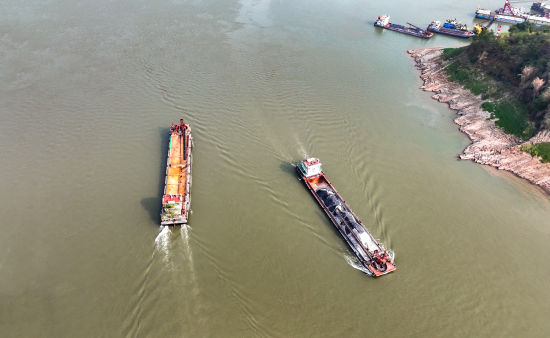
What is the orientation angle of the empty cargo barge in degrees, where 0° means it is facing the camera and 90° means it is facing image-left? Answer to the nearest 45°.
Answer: approximately 180°

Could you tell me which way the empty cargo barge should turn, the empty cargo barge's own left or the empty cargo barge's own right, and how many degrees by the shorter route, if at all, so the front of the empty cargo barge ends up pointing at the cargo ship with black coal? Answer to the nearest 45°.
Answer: approximately 135° to the empty cargo barge's own right
